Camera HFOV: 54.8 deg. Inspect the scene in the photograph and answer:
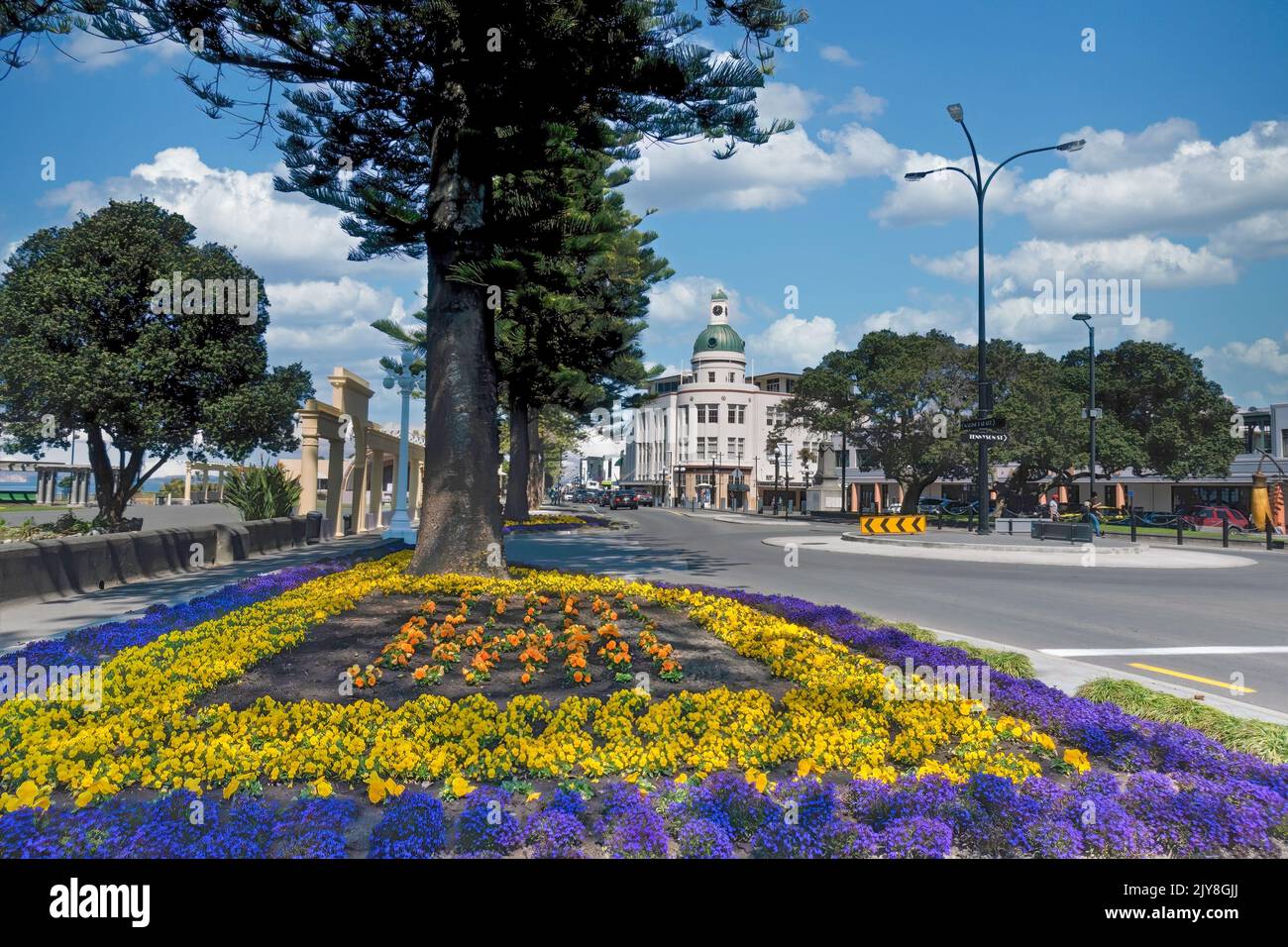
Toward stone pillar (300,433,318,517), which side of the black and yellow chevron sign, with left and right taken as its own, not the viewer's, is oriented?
right

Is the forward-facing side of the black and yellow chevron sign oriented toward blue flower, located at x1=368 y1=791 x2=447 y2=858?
yes

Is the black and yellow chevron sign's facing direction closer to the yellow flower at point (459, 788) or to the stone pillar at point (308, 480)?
the yellow flower

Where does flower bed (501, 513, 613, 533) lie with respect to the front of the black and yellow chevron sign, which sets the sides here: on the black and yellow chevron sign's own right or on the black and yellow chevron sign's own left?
on the black and yellow chevron sign's own right

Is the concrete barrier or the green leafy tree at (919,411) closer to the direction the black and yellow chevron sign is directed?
the concrete barrier

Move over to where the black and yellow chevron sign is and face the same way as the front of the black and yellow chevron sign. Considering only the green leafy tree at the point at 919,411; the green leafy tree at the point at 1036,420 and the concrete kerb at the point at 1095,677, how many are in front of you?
1

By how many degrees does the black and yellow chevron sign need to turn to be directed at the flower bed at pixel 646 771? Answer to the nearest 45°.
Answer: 0° — it already faces it

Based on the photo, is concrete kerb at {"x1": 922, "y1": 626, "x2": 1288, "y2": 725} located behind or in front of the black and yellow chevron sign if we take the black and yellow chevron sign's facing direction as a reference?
in front

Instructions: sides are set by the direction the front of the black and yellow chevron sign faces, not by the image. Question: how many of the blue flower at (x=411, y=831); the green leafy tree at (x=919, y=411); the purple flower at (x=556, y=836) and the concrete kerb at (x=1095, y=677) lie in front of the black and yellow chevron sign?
3

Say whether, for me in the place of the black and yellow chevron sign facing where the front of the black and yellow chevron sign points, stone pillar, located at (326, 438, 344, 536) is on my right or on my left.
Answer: on my right

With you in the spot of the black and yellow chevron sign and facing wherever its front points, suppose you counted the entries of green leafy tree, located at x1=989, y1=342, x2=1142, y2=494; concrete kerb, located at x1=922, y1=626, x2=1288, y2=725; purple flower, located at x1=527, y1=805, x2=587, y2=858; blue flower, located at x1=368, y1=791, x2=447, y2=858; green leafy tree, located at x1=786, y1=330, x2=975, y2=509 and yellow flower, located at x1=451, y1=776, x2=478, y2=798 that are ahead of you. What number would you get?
4

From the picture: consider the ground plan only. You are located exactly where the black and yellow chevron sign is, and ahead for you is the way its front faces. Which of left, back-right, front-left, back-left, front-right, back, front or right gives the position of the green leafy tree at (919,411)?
back

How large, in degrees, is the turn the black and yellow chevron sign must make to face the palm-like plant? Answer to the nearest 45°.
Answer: approximately 45° to its right

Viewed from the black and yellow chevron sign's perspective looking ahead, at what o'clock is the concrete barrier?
The concrete barrier is roughly at 1 o'clock from the black and yellow chevron sign.

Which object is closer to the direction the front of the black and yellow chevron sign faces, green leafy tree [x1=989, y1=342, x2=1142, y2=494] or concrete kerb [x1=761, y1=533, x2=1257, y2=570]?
the concrete kerb

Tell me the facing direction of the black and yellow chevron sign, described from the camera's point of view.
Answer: facing the viewer
